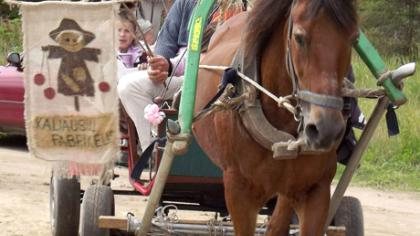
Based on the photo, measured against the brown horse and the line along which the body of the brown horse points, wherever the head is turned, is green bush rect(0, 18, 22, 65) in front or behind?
behind

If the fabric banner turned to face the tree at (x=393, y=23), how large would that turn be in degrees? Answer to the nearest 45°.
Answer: approximately 135° to its left

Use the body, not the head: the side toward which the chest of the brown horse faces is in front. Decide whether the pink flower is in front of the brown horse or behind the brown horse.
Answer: behind

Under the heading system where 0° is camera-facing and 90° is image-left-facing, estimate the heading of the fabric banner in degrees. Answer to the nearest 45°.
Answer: approximately 0°
